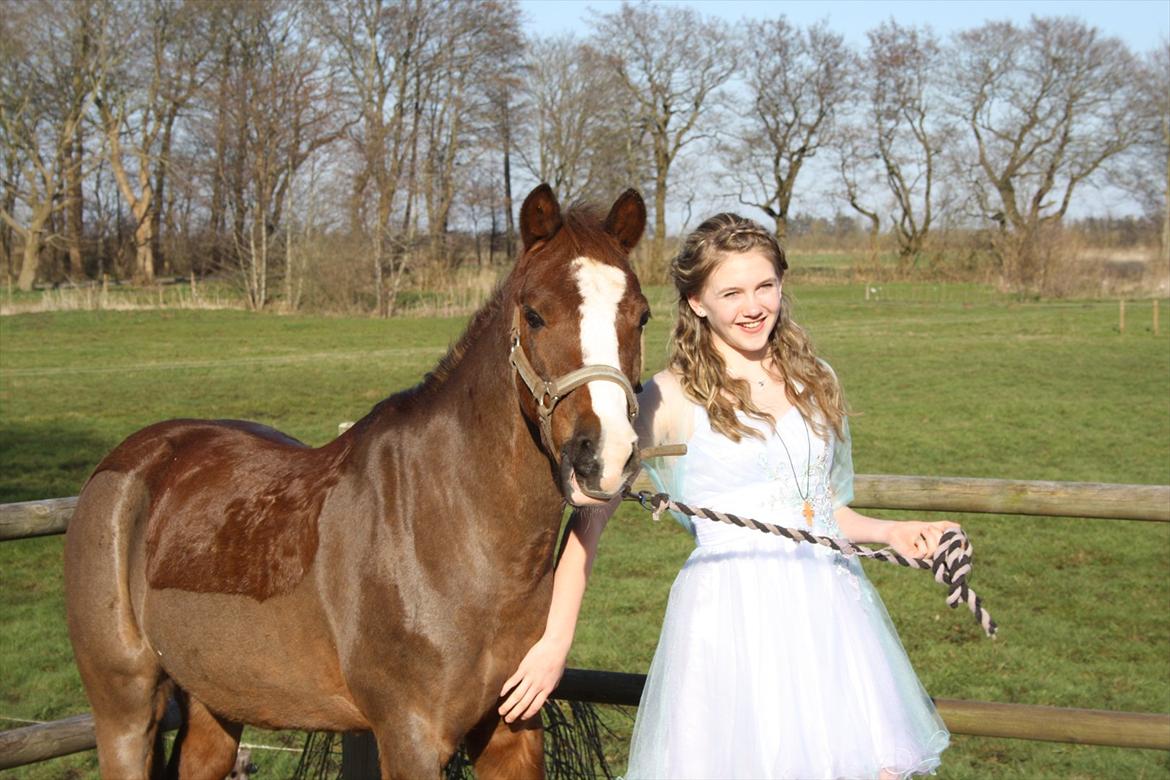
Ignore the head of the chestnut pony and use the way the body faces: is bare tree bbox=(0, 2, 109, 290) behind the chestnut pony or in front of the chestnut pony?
behind

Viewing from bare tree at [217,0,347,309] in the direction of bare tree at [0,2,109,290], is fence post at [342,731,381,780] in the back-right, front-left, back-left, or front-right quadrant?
back-left

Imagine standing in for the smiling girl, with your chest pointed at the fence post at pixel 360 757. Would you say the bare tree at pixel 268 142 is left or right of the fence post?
right

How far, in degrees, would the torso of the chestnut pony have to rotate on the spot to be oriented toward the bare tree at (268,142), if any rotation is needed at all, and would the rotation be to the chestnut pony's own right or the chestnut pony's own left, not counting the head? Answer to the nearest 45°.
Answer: approximately 135° to the chestnut pony's own left

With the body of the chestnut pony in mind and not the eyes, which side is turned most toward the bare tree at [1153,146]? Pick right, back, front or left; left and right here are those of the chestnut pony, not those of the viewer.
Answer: left

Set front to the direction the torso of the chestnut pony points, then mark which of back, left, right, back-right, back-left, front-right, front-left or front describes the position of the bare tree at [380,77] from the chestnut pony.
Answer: back-left

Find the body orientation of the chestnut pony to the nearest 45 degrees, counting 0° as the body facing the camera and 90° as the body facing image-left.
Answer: approximately 315°
